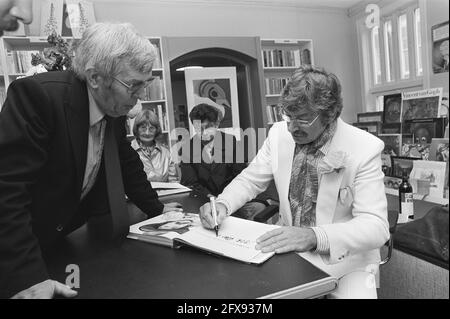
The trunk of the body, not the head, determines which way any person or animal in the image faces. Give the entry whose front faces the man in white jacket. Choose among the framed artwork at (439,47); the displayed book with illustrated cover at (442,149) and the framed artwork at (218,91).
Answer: the framed artwork at (218,91)

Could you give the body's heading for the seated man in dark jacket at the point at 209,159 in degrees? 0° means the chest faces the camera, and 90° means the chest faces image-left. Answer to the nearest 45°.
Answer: approximately 0°

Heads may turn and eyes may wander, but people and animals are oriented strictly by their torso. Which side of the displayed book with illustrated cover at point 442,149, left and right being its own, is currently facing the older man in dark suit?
front

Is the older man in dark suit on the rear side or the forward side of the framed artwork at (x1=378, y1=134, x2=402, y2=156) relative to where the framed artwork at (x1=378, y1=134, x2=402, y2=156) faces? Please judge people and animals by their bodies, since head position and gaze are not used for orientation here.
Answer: on the forward side

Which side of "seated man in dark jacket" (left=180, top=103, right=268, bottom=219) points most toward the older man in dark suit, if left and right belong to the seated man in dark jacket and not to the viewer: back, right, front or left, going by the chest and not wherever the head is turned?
front

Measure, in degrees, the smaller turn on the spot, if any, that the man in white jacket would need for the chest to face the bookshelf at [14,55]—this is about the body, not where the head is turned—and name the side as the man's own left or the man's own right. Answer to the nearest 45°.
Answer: approximately 90° to the man's own right

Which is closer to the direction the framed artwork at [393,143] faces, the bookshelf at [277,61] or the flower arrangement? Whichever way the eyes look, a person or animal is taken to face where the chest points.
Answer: the flower arrangement
